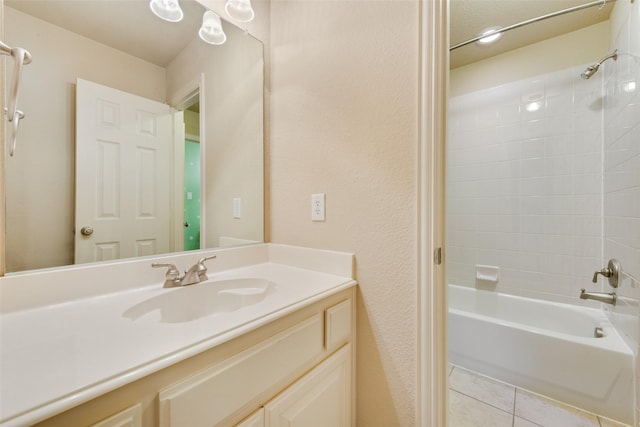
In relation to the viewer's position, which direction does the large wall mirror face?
facing the viewer and to the right of the viewer

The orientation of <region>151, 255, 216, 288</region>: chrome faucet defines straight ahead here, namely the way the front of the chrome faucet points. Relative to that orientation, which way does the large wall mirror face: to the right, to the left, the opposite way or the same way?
the same way

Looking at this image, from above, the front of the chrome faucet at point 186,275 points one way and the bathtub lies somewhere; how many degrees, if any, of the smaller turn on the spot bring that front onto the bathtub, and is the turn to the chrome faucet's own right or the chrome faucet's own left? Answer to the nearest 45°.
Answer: approximately 45° to the chrome faucet's own left

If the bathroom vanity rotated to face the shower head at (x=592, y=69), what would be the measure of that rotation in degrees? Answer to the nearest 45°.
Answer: approximately 45° to its left

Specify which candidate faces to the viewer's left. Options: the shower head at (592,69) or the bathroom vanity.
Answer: the shower head

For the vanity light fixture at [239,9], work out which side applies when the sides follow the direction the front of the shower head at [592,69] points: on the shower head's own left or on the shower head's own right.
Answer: on the shower head's own left

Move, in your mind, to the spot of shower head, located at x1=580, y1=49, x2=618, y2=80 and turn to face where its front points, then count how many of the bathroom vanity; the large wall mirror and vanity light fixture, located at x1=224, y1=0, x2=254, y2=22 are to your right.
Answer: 0

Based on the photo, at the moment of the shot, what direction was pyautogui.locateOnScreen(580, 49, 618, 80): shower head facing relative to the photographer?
facing to the left of the viewer
